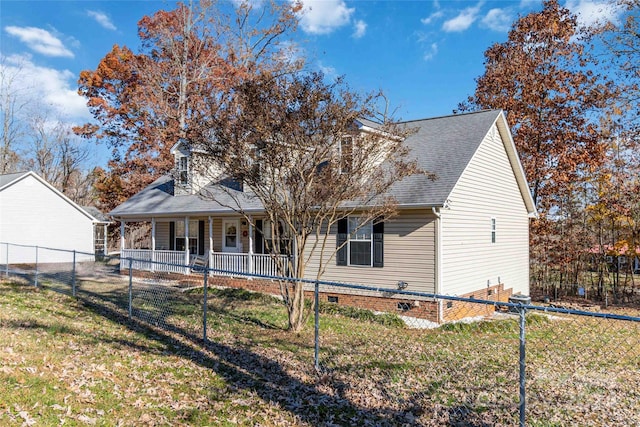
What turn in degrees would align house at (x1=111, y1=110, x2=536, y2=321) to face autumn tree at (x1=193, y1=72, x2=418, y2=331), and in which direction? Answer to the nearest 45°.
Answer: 0° — it already faces it

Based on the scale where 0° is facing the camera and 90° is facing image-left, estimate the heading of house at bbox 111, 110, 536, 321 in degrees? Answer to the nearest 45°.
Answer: approximately 45°

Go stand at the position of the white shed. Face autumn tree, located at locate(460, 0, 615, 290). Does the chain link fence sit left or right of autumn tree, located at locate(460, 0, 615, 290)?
right

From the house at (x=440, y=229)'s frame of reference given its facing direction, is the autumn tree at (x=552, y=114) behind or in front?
behind

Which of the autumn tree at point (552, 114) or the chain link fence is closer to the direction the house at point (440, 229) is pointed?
the chain link fence
